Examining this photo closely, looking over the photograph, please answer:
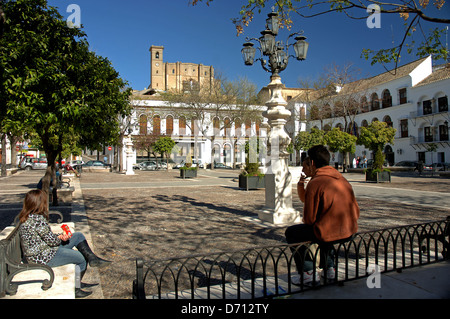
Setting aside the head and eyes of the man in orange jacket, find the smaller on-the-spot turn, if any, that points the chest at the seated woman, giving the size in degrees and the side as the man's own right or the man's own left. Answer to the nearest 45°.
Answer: approximately 45° to the man's own left

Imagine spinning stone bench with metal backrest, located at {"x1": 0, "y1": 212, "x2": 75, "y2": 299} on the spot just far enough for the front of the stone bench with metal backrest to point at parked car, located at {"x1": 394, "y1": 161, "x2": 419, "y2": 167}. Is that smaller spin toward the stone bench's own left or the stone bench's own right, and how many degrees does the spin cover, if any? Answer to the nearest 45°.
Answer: approximately 45° to the stone bench's own left

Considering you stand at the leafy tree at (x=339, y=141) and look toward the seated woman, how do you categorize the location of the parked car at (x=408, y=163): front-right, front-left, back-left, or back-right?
back-left

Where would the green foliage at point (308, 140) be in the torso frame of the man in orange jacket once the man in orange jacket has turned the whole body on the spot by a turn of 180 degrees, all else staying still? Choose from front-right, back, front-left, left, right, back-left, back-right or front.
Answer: back-left

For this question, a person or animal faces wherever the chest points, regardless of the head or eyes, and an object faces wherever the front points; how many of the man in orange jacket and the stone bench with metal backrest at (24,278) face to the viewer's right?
1

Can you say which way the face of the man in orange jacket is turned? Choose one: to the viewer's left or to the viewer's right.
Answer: to the viewer's left

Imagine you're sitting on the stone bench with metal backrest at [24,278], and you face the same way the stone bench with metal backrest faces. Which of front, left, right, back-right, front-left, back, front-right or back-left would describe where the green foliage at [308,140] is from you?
front-left

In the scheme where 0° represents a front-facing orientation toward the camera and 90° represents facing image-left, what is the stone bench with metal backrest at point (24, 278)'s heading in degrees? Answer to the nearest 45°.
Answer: approximately 270°

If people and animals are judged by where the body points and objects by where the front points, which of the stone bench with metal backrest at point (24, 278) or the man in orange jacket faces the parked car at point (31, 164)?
the man in orange jacket

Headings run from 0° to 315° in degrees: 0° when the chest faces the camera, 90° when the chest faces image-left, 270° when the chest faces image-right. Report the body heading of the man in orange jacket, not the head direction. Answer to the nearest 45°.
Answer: approximately 135°
